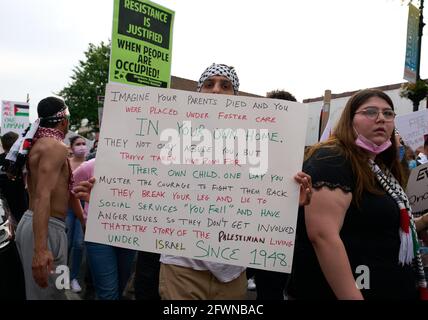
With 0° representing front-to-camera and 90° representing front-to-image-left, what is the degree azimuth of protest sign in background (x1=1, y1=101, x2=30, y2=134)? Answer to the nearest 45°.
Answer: approximately 0°

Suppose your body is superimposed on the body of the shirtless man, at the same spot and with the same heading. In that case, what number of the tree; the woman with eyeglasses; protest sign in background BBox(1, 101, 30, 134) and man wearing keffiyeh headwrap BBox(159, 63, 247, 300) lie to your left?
2

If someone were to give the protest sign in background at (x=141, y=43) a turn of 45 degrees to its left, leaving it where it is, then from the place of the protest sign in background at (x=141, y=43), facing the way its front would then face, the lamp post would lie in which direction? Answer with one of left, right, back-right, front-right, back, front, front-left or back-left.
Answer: left

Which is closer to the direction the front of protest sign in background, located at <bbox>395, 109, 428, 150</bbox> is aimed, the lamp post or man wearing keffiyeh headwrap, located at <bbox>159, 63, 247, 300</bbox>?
the man wearing keffiyeh headwrap

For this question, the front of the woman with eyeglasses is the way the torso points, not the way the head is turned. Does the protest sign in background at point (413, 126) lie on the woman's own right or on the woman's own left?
on the woman's own left

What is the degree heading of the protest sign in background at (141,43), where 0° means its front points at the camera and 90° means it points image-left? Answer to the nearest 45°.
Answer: approximately 0°
